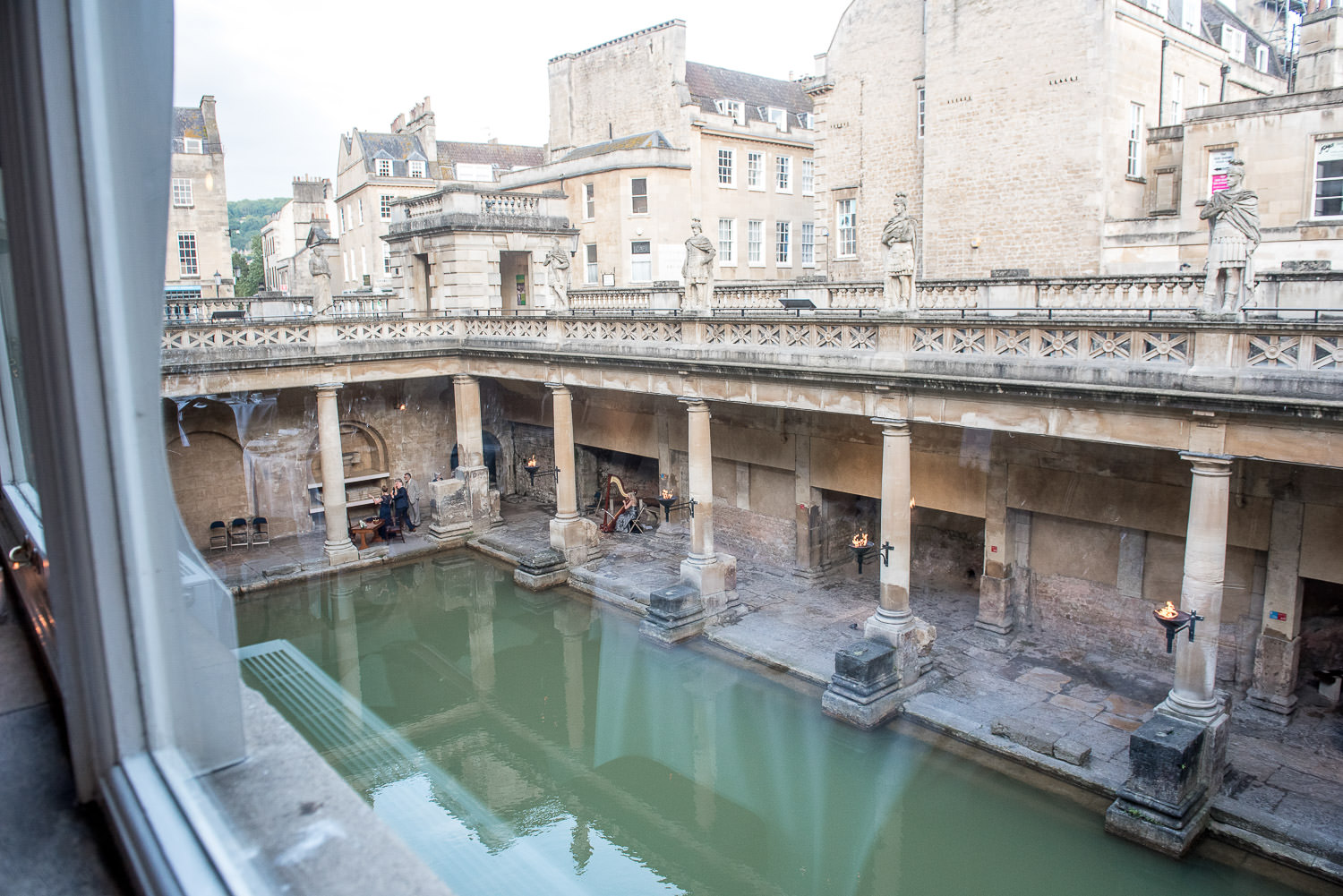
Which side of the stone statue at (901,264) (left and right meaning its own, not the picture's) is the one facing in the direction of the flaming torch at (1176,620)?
left

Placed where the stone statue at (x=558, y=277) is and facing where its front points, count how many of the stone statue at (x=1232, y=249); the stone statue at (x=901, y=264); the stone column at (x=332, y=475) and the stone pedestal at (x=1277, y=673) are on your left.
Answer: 3

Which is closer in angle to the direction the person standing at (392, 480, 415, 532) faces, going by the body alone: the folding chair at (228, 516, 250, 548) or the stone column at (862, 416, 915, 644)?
the folding chair

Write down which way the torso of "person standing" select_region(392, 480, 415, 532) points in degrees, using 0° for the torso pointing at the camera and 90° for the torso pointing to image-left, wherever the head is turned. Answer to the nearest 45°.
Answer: approximately 90°

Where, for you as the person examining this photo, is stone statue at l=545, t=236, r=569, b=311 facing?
facing the viewer and to the left of the viewer

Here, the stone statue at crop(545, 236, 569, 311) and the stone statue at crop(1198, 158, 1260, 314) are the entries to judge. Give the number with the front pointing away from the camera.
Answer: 0

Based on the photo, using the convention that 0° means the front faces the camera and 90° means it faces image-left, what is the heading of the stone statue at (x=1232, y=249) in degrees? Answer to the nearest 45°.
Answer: approximately 45°

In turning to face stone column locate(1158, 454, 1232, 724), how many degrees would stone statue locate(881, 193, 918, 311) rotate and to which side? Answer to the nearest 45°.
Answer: approximately 90° to its left
